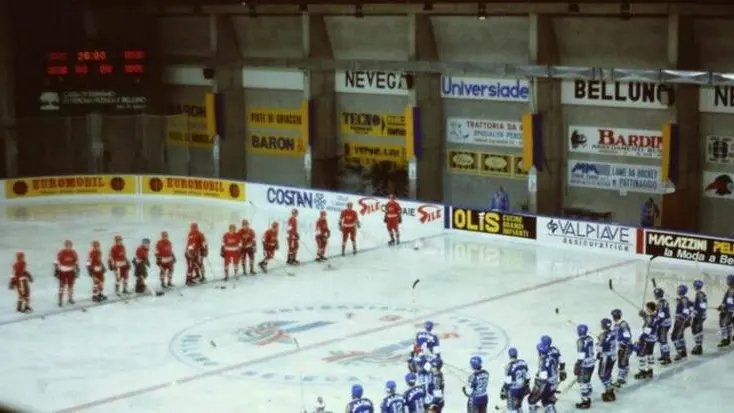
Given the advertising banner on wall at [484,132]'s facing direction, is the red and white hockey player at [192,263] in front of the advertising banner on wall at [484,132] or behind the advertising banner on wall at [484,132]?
in front

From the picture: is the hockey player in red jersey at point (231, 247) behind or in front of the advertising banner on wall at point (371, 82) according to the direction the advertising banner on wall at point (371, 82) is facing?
in front

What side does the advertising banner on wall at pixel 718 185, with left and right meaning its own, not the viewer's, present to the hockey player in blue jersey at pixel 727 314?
front

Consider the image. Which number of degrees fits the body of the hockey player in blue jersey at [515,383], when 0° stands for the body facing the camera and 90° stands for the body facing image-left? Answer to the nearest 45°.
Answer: approximately 135°

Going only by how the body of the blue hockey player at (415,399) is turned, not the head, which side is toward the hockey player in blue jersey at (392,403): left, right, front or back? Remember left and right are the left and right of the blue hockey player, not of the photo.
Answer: left

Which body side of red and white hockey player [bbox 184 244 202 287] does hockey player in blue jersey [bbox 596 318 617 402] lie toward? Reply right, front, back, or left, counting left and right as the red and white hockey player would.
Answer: front

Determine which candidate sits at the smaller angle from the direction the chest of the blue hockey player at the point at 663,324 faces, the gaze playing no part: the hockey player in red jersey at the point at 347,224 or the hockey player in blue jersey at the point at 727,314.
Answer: the hockey player in red jersey

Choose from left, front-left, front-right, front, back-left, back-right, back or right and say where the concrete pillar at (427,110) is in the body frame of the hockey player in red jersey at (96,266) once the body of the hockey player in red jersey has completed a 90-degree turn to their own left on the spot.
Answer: front

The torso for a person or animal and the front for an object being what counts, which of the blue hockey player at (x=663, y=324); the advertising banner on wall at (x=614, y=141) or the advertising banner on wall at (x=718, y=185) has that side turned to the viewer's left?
the blue hockey player

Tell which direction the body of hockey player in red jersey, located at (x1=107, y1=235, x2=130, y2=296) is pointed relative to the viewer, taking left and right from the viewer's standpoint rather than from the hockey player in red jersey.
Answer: facing the viewer and to the right of the viewer

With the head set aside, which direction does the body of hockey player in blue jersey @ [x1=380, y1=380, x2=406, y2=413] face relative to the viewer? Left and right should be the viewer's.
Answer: facing away from the viewer and to the left of the viewer

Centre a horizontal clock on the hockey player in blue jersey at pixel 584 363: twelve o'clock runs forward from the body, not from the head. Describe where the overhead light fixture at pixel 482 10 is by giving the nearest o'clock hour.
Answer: The overhead light fixture is roughly at 1 o'clock from the hockey player in blue jersey.

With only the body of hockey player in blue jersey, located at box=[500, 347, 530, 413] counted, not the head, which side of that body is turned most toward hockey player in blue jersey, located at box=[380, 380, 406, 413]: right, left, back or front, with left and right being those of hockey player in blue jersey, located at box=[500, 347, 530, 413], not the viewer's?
left
